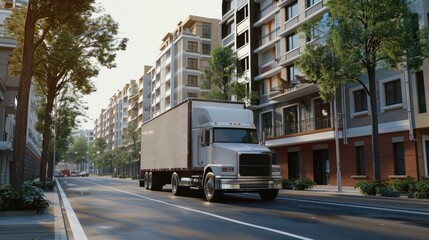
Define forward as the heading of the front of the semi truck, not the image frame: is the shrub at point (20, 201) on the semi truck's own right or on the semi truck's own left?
on the semi truck's own right

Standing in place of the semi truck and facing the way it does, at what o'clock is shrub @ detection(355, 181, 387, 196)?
The shrub is roughly at 10 o'clock from the semi truck.

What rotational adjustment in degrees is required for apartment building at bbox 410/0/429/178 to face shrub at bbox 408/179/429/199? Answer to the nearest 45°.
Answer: approximately 45° to its left

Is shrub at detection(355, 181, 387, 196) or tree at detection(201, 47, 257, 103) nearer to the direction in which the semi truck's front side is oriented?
the shrub

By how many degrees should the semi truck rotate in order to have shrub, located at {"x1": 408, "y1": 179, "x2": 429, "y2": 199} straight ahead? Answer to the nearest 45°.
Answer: approximately 45° to its left

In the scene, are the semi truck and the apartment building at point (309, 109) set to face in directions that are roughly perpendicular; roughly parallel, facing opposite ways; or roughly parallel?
roughly perpendicular

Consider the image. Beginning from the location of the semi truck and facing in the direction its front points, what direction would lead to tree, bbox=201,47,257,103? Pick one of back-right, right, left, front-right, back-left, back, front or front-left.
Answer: back-left

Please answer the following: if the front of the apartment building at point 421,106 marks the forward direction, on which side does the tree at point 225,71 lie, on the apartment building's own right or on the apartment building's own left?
on the apartment building's own right

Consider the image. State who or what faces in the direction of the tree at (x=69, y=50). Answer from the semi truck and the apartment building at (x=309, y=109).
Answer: the apartment building

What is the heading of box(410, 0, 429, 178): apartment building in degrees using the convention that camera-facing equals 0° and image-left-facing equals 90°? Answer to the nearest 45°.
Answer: approximately 45°

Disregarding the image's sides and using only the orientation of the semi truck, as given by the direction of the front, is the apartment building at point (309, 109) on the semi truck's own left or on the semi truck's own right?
on the semi truck's own left

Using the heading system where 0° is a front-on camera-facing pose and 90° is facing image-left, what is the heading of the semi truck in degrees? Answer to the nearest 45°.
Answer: approximately 315°
